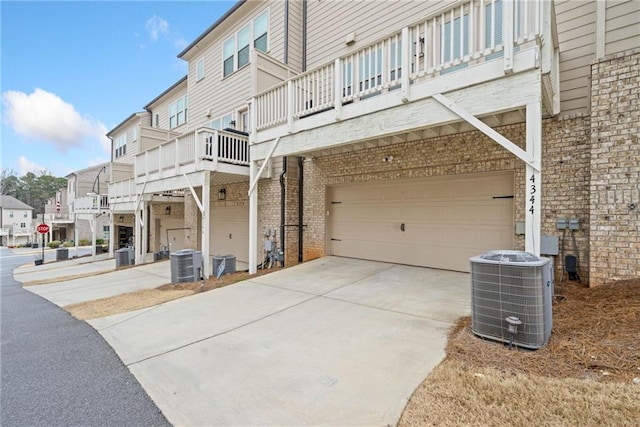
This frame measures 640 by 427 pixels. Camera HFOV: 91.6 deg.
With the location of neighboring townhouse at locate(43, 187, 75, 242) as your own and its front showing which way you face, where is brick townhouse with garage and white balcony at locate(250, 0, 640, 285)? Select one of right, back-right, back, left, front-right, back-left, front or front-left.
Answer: front-left

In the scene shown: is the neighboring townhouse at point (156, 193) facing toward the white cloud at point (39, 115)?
no

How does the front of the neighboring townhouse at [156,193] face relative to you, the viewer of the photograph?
facing the viewer and to the left of the viewer

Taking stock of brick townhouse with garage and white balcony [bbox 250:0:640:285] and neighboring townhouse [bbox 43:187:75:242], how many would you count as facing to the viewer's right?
0

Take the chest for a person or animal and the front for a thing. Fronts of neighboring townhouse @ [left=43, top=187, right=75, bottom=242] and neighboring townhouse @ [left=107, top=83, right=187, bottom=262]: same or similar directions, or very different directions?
same or similar directions

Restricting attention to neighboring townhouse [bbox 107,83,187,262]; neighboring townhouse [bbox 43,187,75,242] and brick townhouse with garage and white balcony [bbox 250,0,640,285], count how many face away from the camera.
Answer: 0

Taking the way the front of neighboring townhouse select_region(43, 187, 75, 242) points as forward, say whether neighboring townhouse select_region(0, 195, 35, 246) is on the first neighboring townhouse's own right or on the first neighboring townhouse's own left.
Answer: on the first neighboring townhouse's own right

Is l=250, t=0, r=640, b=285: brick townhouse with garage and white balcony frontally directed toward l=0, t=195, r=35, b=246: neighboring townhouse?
no

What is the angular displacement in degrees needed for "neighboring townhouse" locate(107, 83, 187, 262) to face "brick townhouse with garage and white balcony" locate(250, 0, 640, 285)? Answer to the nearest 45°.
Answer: approximately 45° to its left

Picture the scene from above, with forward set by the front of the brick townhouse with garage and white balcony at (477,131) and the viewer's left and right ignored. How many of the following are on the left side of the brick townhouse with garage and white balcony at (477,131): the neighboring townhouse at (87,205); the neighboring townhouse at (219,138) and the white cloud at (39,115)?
0

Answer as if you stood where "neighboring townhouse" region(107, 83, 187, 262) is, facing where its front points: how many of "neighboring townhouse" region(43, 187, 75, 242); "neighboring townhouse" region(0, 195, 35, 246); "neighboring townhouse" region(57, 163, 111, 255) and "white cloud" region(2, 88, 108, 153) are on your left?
0

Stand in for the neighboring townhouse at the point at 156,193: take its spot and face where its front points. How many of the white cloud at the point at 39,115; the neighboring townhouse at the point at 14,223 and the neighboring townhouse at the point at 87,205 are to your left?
0
